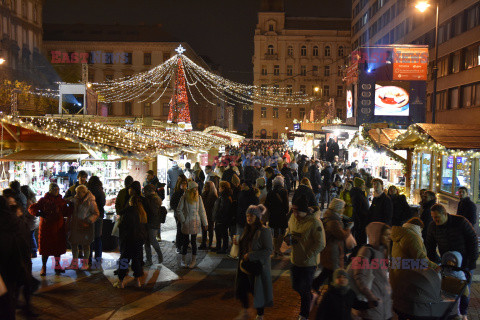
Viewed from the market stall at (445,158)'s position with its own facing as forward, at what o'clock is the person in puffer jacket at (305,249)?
The person in puffer jacket is roughly at 11 o'clock from the market stall.

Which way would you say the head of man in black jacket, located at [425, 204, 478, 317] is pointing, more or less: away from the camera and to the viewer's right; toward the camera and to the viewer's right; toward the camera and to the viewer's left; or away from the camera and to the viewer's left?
toward the camera and to the viewer's left

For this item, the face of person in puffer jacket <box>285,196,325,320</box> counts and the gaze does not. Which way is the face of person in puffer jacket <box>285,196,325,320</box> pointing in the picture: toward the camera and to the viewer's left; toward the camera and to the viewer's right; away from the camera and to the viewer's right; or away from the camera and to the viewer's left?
toward the camera and to the viewer's left

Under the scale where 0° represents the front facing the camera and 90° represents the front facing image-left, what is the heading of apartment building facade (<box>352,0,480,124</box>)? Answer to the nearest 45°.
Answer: approximately 45°

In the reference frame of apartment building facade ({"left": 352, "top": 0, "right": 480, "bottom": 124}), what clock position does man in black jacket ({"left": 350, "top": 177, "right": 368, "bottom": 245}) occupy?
The man in black jacket is roughly at 11 o'clock from the apartment building facade.

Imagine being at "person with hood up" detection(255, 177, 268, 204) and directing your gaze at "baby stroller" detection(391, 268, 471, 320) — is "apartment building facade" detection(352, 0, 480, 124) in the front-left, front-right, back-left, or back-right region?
back-left

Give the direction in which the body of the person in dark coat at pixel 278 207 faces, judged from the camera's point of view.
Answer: away from the camera
